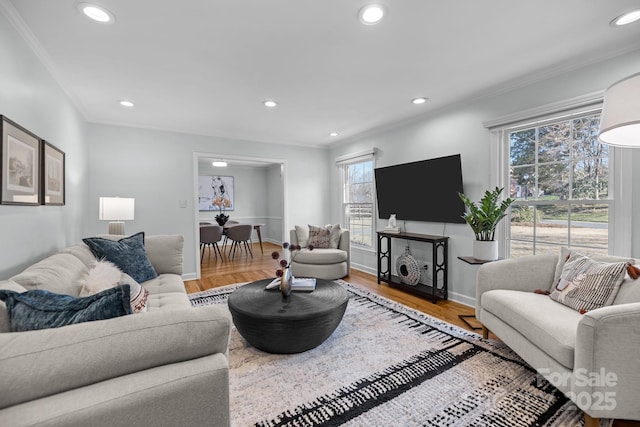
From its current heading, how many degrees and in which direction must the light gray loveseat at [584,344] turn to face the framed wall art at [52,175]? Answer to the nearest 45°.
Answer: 0° — it already faces it

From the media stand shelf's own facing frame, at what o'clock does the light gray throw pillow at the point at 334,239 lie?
The light gray throw pillow is roughly at 2 o'clock from the media stand shelf.

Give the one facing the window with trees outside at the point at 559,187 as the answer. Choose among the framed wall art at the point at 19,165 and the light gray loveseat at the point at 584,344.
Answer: the framed wall art

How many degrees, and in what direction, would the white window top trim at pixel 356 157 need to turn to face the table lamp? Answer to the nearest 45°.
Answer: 0° — it already faces it

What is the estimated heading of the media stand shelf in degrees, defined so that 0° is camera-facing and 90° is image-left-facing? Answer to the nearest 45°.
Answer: approximately 45°

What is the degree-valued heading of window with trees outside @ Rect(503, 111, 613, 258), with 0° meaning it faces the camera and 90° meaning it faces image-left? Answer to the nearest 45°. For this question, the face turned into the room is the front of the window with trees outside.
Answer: approximately 45°

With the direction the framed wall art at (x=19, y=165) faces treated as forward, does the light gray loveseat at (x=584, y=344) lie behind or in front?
in front

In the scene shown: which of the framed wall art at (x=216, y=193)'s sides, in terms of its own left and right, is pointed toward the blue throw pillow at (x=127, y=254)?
front

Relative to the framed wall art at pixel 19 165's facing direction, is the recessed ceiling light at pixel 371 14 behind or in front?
in front

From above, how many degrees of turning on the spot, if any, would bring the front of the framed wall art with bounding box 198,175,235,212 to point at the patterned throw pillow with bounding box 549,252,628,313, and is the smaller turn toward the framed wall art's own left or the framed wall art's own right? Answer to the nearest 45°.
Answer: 0° — it already faces it
